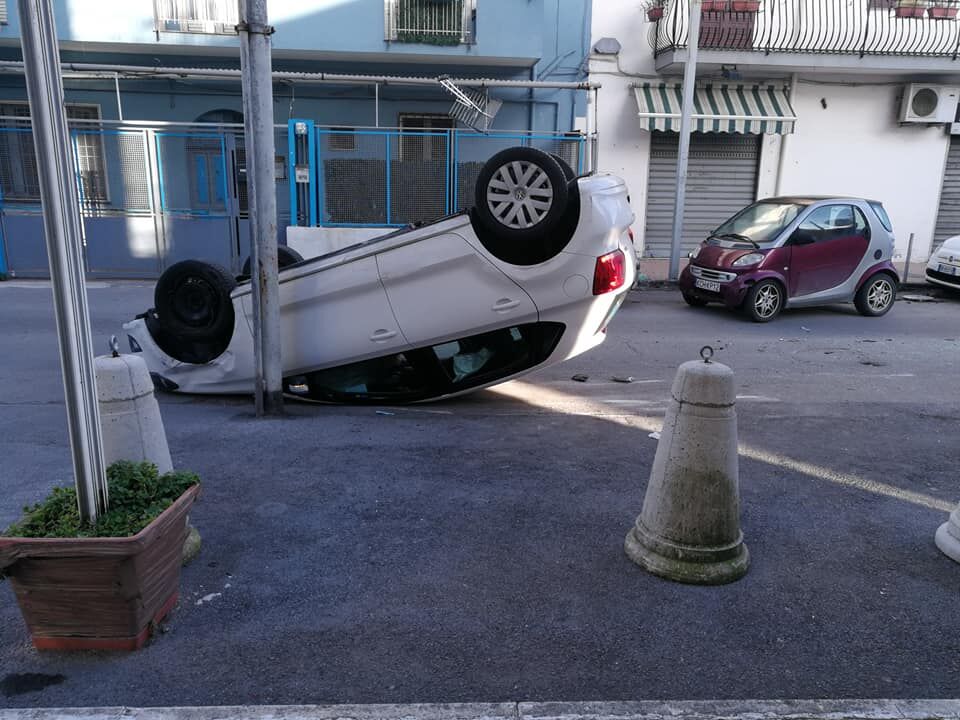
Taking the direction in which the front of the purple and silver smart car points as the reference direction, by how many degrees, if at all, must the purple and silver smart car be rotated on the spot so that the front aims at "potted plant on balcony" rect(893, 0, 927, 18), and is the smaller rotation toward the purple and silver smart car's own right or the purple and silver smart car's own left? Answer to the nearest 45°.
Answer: approximately 135° to the purple and silver smart car's own right

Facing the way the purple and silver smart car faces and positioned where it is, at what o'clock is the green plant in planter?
The green plant in planter is roughly at 11 o'clock from the purple and silver smart car.

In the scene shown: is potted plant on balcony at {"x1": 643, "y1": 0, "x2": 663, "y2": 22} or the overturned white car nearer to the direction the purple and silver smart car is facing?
the overturned white car

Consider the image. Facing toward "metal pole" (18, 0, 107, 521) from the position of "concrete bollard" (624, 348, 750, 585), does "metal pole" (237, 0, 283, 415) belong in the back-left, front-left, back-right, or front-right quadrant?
front-right

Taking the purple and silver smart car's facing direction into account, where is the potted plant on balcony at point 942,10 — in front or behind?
behind

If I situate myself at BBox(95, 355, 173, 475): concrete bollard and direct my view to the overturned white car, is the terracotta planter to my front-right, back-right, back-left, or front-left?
back-right

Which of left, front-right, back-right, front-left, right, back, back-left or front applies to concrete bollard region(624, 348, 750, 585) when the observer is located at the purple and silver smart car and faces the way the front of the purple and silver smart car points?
front-left

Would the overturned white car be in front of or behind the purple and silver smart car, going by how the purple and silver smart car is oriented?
in front

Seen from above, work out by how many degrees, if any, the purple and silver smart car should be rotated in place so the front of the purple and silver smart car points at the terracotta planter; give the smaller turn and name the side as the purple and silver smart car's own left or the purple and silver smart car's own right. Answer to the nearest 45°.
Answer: approximately 45° to the purple and silver smart car's own left

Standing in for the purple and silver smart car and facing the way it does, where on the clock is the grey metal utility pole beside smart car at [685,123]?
The grey metal utility pole beside smart car is roughly at 3 o'clock from the purple and silver smart car.

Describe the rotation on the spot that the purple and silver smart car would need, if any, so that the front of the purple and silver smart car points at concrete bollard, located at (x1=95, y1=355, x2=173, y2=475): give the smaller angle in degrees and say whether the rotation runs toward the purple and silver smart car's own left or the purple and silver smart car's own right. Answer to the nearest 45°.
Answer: approximately 45° to the purple and silver smart car's own left

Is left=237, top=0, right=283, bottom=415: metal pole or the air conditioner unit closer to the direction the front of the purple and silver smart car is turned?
the metal pole

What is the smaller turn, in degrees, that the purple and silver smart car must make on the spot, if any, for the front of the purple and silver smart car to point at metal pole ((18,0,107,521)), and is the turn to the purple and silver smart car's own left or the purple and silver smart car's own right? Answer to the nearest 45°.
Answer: approximately 45° to the purple and silver smart car's own left

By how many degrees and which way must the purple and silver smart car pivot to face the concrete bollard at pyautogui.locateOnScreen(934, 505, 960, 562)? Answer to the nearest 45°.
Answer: approximately 45° to its left

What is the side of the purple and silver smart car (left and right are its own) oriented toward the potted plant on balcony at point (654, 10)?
right

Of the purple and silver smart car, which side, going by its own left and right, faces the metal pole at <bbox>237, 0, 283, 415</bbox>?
front

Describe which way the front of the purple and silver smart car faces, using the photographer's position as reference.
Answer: facing the viewer and to the left of the viewer
